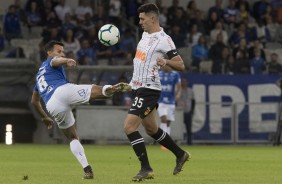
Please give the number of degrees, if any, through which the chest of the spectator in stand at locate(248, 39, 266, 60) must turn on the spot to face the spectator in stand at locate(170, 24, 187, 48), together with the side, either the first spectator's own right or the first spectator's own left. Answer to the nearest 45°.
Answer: approximately 90° to the first spectator's own right

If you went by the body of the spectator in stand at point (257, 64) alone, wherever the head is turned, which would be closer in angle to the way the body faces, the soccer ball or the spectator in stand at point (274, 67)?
the soccer ball

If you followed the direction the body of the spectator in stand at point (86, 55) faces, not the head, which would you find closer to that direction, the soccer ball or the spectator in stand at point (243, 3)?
the soccer ball

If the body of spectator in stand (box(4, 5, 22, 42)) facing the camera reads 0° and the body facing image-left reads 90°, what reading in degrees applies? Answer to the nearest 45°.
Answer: approximately 0°

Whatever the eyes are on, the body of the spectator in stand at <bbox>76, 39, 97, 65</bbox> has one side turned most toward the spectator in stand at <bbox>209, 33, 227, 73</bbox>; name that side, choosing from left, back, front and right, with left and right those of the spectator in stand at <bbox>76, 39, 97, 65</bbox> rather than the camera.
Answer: left

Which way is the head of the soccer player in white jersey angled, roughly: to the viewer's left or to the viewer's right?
to the viewer's left

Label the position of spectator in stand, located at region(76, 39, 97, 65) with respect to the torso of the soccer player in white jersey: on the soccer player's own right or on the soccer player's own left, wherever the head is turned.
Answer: on the soccer player's own right

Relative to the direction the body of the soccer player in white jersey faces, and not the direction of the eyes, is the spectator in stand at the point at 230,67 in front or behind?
behind

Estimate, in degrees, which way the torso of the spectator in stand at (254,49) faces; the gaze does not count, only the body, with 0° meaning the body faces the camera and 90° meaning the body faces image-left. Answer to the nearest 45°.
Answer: approximately 0°

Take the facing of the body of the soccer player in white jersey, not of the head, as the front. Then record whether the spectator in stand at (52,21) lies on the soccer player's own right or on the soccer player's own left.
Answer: on the soccer player's own right

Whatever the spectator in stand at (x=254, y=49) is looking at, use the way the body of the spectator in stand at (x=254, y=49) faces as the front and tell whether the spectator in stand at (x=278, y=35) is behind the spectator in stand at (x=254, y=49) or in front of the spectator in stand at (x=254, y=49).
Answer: behind
